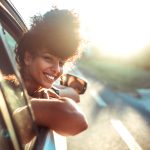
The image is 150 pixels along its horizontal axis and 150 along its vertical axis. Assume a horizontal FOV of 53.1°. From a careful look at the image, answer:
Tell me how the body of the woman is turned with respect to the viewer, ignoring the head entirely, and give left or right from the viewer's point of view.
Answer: facing the viewer and to the right of the viewer
